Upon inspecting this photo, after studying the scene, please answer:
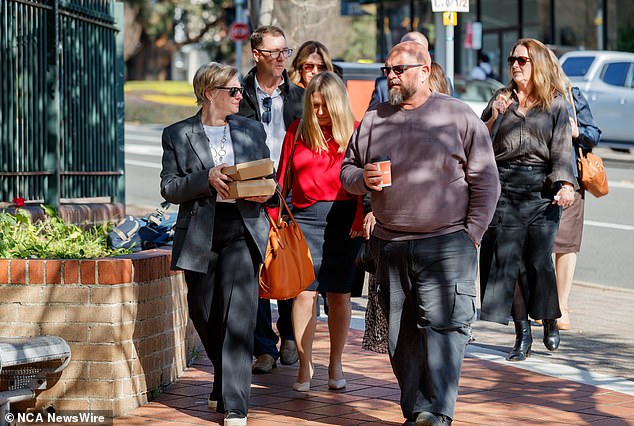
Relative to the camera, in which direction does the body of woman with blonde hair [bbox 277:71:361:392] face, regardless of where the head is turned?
toward the camera

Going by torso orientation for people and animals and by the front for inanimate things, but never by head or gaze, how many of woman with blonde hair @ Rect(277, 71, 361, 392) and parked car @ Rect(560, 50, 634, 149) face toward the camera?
1

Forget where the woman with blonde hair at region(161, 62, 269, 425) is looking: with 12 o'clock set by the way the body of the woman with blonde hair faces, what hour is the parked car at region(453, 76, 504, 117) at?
The parked car is roughly at 8 o'clock from the woman with blonde hair.

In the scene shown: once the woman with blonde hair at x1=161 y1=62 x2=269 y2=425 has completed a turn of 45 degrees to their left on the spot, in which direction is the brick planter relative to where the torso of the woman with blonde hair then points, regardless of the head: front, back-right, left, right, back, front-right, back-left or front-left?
back

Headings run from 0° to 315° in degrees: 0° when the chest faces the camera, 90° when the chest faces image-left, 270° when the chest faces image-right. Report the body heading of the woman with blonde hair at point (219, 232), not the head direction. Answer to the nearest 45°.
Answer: approximately 315°

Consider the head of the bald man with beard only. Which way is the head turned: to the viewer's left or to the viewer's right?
to the viewer's left

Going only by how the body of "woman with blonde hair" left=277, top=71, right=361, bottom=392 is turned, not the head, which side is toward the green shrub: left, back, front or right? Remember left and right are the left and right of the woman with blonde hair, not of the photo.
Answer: right

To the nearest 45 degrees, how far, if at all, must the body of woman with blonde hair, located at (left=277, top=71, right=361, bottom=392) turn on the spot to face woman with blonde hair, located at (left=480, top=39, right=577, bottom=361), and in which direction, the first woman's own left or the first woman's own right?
approximately 135° to the first woman's own left

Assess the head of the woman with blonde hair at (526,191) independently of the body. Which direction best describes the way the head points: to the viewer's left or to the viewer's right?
to the viewer's left

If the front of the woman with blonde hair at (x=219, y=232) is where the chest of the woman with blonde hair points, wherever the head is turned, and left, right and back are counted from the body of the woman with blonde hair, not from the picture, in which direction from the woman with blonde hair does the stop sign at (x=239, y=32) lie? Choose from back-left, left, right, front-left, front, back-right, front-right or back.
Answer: back-left
